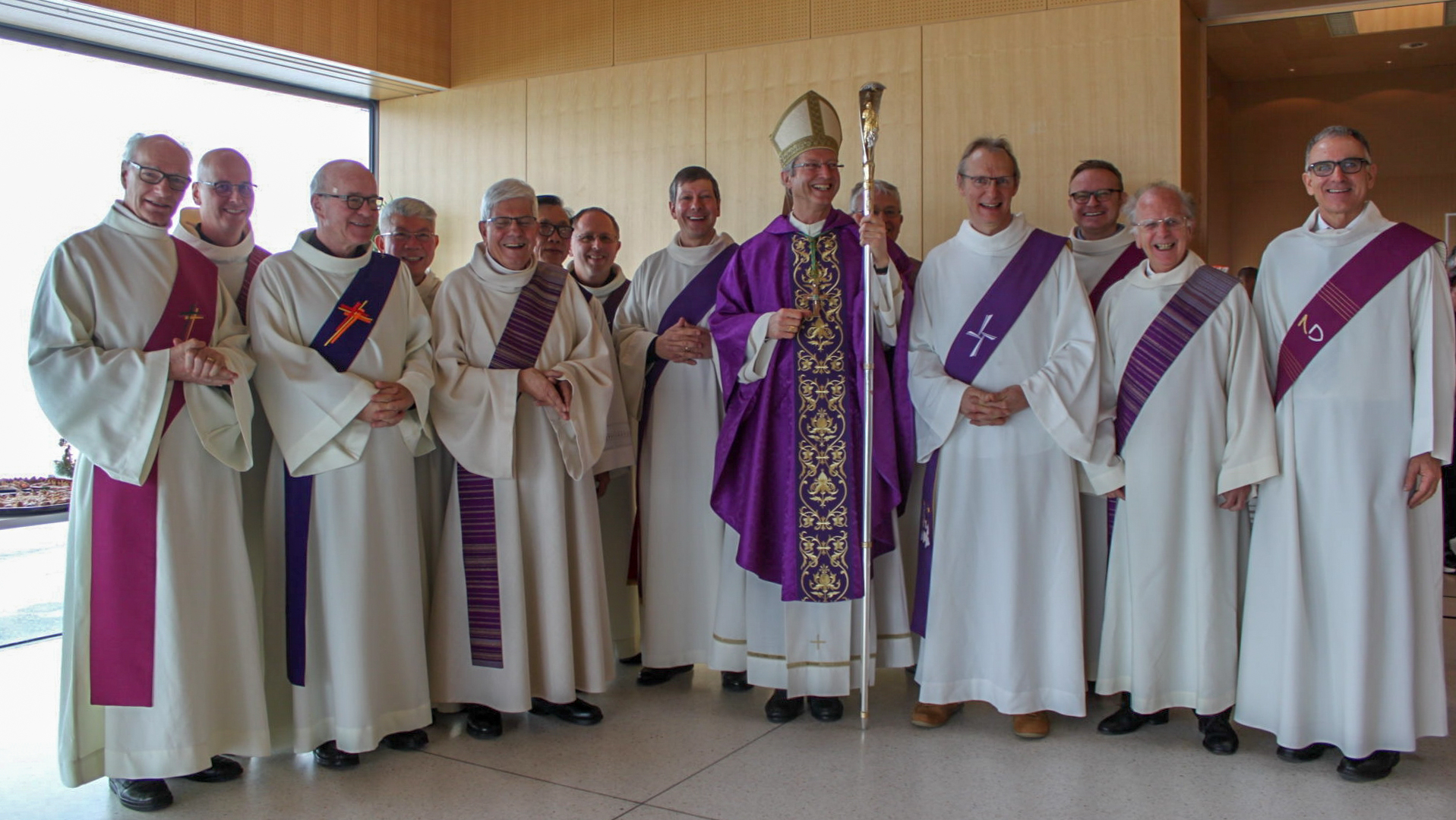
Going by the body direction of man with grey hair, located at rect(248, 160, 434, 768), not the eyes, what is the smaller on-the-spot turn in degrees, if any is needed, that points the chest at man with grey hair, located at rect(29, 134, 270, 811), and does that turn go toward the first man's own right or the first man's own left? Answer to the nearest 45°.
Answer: approximately 135° to the first man's own right

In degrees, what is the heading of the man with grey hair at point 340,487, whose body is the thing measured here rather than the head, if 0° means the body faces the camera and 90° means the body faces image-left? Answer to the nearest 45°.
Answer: approximately 315°

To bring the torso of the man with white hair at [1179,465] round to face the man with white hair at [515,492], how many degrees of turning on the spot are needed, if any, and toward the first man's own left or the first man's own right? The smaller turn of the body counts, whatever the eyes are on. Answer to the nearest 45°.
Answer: approximately 90° to the first man's own right

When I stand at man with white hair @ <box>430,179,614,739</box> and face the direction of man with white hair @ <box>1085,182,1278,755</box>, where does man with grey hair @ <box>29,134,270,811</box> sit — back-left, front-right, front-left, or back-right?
back-right

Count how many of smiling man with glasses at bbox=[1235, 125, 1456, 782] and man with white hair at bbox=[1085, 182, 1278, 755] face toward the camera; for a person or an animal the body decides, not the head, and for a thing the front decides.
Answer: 2

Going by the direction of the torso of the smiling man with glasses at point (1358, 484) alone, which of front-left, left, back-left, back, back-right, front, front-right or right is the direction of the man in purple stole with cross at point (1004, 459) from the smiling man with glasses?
right

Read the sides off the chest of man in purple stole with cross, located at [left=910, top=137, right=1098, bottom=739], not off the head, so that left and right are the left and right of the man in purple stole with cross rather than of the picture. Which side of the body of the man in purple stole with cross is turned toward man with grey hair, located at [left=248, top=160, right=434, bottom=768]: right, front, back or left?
right

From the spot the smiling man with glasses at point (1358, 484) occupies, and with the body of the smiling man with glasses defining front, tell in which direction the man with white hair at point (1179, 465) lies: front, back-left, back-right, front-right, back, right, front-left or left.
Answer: right

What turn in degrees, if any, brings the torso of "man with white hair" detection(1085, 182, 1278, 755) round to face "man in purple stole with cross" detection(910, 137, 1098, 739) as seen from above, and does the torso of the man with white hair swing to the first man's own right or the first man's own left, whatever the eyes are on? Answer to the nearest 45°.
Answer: approximately 90° to the first man's own right

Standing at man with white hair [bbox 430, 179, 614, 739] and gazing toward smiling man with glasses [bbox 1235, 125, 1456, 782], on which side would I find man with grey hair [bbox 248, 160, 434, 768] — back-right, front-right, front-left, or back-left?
back-right

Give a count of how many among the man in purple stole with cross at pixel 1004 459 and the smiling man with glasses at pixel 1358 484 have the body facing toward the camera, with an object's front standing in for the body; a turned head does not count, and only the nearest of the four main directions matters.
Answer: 2

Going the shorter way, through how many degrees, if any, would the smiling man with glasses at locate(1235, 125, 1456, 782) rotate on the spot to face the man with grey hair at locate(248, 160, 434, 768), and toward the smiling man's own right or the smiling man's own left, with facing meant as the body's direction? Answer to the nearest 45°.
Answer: approximately 45° to the smiling man's own right

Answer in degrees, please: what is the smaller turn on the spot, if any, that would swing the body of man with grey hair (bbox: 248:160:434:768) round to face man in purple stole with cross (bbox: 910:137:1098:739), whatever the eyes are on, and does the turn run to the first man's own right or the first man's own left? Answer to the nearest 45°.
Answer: approximately 45° to the first man's own left

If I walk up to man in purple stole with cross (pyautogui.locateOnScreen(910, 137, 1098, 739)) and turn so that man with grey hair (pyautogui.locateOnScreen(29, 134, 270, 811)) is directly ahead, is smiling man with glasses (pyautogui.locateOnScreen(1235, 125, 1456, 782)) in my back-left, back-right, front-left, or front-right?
back-left
